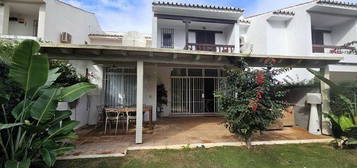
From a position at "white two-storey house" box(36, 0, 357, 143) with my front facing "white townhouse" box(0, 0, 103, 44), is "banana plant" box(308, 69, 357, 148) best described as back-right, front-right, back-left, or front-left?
back-left

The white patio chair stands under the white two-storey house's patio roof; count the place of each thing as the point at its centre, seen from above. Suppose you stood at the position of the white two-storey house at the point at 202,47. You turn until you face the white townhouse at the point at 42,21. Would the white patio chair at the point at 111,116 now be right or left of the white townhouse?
left

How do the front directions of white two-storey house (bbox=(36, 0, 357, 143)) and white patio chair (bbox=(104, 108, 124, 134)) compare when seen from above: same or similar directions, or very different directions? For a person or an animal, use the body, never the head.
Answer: very different directions

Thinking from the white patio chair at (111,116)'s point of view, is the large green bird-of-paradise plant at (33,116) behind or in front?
behind

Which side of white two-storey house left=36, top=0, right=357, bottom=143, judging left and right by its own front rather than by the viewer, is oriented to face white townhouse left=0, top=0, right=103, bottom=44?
right

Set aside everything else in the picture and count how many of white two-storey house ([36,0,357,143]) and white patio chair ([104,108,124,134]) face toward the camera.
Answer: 1

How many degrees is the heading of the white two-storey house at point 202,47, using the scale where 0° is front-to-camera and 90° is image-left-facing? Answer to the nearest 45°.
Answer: approximately 0°

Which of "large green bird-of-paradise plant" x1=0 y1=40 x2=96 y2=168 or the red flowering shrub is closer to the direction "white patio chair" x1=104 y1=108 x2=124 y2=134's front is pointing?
the red flowering shrub

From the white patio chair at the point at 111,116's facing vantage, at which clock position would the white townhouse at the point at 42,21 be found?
The white townhouse is roughly at 9 o'clock from the white patio chair.
